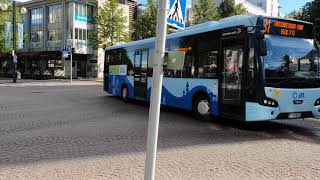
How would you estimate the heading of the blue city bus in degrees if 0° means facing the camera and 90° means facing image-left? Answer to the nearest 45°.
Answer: approximately 315°

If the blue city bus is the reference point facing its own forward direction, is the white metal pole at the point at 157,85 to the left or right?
on its right

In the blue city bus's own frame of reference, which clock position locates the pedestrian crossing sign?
The pedestrian crossing sign is roughly at 2 o'clock from the blue city bus.

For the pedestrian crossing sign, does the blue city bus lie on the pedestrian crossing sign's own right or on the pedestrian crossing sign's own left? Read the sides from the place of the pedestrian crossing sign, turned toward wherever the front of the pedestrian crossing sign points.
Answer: on the pedestrian crossing sign's own left
